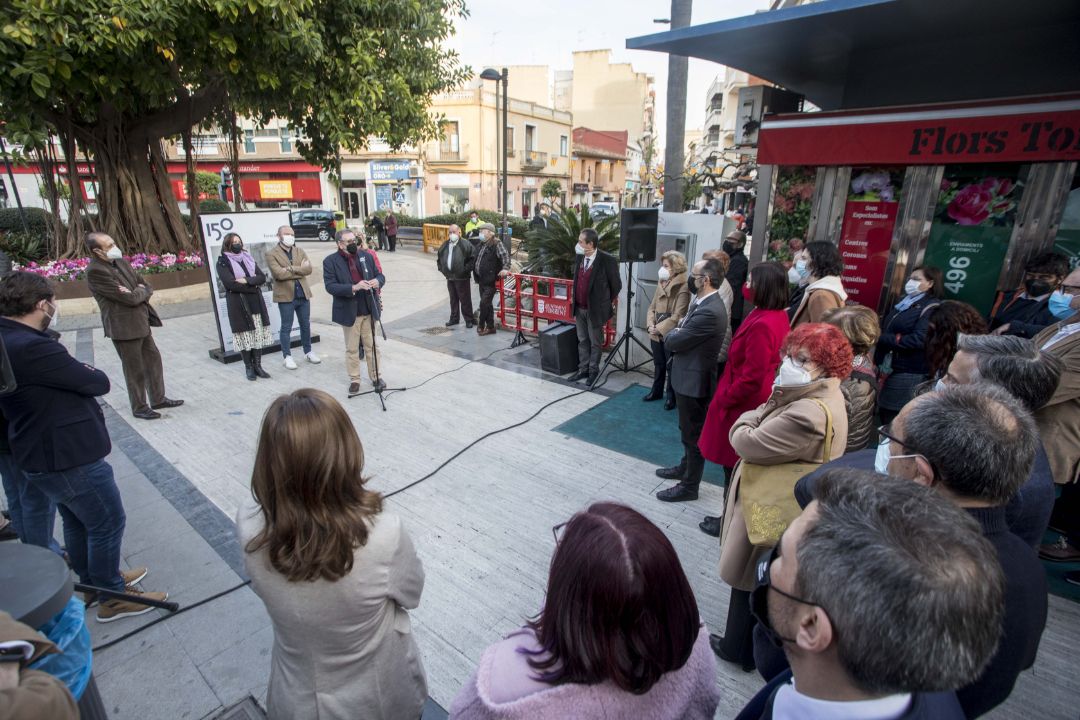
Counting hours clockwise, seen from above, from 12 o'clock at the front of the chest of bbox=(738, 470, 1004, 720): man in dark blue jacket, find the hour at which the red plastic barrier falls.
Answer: The red plastic barrier is roughly at 12 o'clock from the man in dark blue jacket.

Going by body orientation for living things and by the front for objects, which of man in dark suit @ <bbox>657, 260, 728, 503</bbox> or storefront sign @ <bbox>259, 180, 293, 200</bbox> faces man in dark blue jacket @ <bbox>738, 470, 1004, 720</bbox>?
the storefront sign

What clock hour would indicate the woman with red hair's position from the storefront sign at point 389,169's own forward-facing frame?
The woman with red hair is roughly at 12 o'clock from the storefront sign.

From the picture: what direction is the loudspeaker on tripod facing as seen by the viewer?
toward the camera

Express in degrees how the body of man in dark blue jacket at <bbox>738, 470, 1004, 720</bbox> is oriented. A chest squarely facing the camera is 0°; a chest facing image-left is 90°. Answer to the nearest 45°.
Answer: approximately 135°

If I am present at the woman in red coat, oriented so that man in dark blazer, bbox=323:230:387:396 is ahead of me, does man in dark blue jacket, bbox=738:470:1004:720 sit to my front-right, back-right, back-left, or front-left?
back-left

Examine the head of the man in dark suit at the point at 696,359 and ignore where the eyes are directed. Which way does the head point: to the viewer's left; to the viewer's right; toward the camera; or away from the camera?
to the viewer's left

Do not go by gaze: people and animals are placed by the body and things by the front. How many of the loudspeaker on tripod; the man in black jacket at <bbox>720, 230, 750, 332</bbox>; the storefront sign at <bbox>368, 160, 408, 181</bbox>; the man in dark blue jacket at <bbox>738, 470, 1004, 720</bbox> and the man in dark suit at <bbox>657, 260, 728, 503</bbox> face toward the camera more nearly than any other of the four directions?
2

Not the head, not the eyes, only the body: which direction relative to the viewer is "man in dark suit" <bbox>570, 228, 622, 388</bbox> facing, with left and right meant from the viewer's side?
facing the viewer and to the left of the viewer

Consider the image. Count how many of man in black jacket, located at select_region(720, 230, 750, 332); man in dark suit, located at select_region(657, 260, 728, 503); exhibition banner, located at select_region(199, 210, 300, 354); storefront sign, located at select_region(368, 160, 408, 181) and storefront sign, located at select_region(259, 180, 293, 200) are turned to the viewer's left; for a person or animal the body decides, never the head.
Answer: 2

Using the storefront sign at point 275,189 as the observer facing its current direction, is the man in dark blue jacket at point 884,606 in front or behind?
in front

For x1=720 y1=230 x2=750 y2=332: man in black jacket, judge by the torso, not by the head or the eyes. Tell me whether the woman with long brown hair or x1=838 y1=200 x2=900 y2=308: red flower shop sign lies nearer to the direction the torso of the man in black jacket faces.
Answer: the woman with long brown hair

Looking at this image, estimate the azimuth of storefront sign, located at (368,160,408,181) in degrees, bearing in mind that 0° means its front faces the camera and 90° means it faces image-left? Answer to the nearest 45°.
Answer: approximately 0°

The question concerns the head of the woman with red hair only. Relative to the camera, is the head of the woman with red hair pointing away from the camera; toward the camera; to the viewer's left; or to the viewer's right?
to the viewer's left

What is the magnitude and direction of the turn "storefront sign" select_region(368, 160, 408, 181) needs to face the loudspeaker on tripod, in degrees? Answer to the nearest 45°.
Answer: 0° — it already faces it

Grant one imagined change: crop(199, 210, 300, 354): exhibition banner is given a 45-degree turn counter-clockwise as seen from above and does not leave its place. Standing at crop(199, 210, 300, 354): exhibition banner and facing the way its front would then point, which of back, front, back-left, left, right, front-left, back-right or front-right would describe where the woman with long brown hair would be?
right

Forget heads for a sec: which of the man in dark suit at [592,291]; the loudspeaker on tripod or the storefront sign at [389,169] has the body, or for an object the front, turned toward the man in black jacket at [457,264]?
the storefront sign
